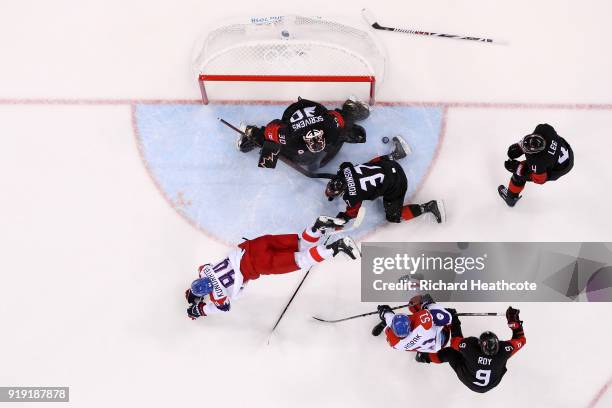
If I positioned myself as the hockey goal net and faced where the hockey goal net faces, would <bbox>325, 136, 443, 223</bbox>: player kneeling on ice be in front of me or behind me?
in front

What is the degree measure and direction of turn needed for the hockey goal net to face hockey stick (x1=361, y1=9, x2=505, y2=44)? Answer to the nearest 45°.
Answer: approximately 90° to its left

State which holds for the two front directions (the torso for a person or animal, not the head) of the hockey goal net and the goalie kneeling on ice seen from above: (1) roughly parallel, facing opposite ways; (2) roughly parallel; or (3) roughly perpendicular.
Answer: roughly parallel

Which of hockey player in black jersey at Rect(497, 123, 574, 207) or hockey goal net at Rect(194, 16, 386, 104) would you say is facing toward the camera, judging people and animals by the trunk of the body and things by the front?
the hockey goal net

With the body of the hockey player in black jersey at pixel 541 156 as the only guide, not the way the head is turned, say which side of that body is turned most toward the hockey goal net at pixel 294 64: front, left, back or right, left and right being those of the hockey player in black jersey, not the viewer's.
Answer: front

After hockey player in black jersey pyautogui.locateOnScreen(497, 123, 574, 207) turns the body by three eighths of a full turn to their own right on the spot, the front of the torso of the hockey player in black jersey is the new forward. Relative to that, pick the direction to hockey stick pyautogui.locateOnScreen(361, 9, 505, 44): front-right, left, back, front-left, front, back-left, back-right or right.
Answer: left

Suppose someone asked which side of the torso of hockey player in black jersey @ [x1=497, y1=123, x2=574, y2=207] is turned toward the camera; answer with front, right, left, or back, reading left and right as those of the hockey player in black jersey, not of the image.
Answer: left

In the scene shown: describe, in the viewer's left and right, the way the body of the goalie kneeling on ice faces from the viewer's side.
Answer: facing the viewer

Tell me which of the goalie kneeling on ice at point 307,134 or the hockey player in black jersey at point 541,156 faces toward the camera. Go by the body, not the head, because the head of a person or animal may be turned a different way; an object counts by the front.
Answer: the goalie kneeling on ice

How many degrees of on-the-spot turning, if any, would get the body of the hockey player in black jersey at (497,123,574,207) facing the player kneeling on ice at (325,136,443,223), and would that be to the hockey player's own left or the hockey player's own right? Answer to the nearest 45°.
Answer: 0° — they already face them

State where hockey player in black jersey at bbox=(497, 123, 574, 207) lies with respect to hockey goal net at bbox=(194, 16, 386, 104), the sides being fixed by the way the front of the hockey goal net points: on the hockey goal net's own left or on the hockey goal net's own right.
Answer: on the hockey goal net's own left

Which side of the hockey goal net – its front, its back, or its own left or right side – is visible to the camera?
front
